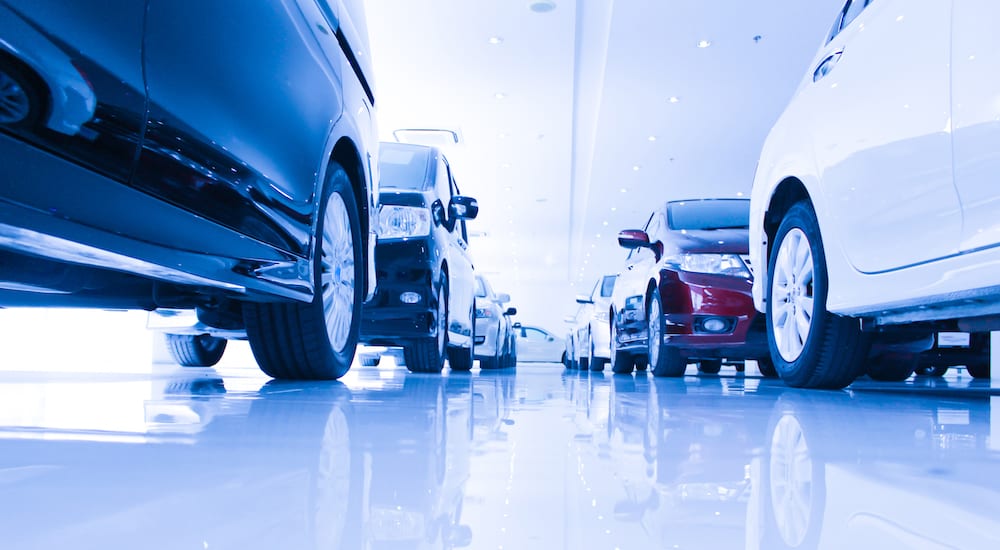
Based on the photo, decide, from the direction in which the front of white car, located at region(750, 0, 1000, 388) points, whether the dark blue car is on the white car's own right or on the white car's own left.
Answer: on the white car's own right

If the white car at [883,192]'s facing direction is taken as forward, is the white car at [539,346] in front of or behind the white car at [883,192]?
behind

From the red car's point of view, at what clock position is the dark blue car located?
The dark blue car is roughly at 2 o'clock from the red car.

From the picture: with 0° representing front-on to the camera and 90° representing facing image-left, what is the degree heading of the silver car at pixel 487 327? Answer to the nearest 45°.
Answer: approximately 45°

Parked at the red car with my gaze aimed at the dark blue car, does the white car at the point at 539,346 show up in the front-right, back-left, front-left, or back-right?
back-right

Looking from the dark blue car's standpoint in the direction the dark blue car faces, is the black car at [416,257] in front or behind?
behind

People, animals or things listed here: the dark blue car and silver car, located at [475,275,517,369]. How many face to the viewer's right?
0
